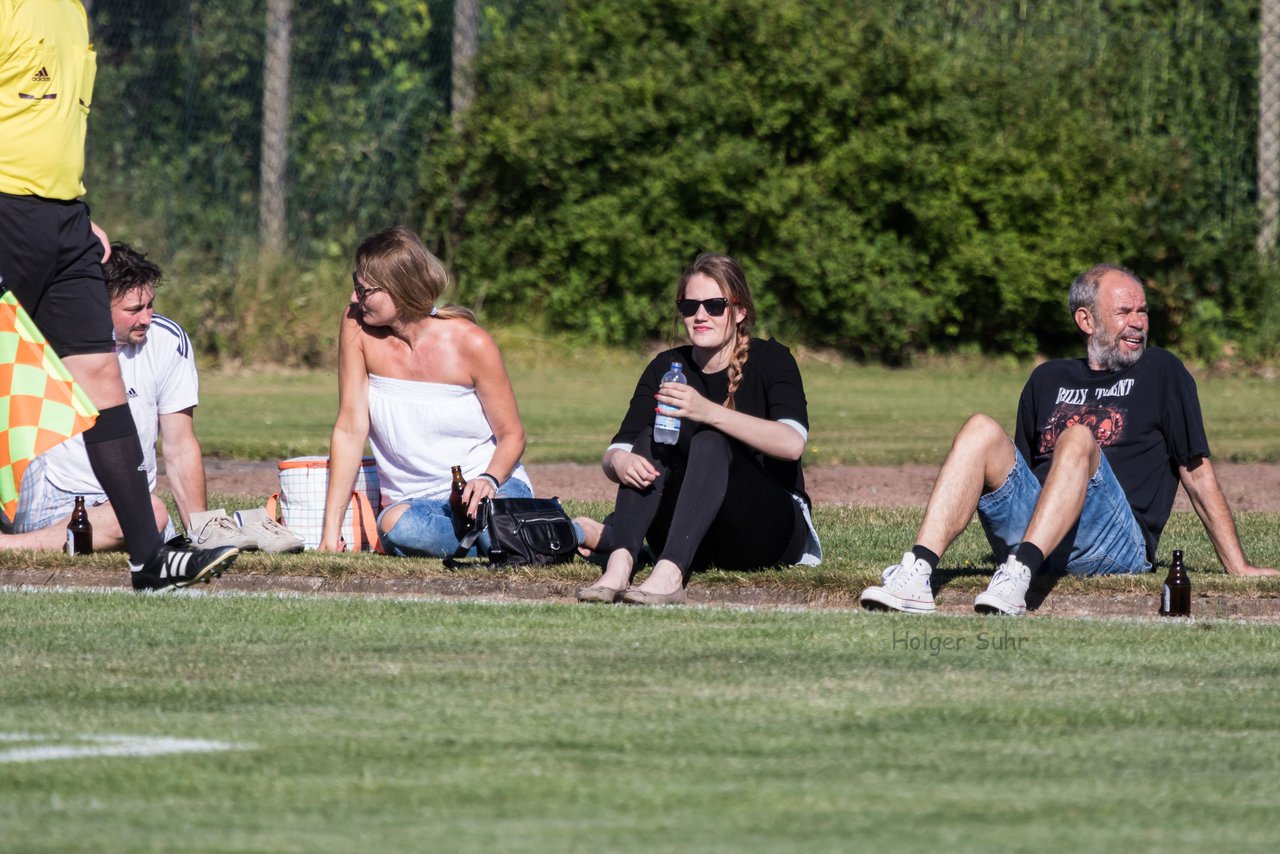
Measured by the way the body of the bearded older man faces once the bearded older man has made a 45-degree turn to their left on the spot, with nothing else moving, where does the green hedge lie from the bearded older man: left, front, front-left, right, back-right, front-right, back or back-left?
back

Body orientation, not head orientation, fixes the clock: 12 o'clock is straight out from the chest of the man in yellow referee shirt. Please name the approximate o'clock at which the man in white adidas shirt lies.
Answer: The man in white adidas shirt is roughly at 8 o'clock from the man in yellow referee shirt.

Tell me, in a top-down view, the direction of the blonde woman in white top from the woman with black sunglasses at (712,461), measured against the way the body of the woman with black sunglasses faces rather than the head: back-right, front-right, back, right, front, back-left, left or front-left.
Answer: right

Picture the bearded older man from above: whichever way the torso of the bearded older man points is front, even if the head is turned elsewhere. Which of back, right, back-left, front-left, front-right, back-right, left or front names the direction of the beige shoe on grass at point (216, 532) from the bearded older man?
front-right

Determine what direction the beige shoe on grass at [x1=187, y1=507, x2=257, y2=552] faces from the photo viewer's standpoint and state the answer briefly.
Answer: facing to the right of the viewer

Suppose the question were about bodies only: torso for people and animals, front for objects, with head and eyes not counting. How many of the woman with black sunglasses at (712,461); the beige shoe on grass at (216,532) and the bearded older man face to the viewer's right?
1

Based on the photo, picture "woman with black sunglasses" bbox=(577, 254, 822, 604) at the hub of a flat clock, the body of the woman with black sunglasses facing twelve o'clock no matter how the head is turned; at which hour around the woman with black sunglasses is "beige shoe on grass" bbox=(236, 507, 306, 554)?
The beige shoe on grass is roughly at 2 o'clock from the woman with black sunglasses.

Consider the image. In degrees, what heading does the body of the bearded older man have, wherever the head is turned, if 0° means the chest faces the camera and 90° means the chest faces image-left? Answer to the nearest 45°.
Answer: approximately 45°

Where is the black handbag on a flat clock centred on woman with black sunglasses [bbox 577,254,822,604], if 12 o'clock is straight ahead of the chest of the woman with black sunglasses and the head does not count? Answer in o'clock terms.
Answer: The black handbag is roughly at 2 o'clock from the woman with black sunglasses.

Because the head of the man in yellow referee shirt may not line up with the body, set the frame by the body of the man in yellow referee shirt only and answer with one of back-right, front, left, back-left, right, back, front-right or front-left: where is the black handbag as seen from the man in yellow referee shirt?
front-left

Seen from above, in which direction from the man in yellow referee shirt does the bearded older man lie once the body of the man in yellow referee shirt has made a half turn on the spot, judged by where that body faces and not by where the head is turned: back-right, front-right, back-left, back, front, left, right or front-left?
back-right

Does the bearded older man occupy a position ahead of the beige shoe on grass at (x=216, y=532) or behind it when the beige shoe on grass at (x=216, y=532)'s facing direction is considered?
ahead

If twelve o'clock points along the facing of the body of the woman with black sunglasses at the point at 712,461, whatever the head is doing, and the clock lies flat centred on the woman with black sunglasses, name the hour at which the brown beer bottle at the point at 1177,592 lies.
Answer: The brown beer bottle is roughly at 8 o'clock from the woman with black sunglasses.
